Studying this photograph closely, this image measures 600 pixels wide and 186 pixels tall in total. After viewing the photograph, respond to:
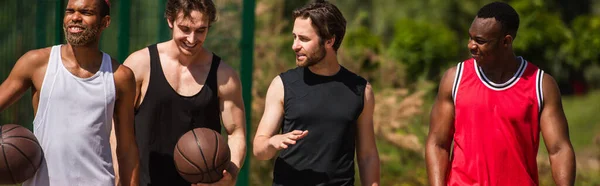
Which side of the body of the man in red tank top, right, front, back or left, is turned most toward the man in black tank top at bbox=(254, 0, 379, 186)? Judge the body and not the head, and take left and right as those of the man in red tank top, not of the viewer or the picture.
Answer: right

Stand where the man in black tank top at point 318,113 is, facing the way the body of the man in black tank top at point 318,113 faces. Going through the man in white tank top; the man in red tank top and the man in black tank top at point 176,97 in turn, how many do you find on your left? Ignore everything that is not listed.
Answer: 1

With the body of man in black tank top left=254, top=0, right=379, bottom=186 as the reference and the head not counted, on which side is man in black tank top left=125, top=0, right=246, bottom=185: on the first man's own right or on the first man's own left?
on the first man's own right

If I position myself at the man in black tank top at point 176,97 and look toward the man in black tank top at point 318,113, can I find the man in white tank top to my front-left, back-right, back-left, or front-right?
back-right

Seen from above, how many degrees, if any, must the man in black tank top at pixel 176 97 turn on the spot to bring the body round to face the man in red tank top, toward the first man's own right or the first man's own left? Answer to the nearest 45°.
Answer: approximately 90° to the first man's own left

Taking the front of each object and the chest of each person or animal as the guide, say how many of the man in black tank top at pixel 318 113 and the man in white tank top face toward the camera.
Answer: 2

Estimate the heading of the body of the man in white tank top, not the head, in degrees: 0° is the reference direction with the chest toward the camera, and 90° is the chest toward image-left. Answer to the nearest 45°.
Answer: approximately 0°
